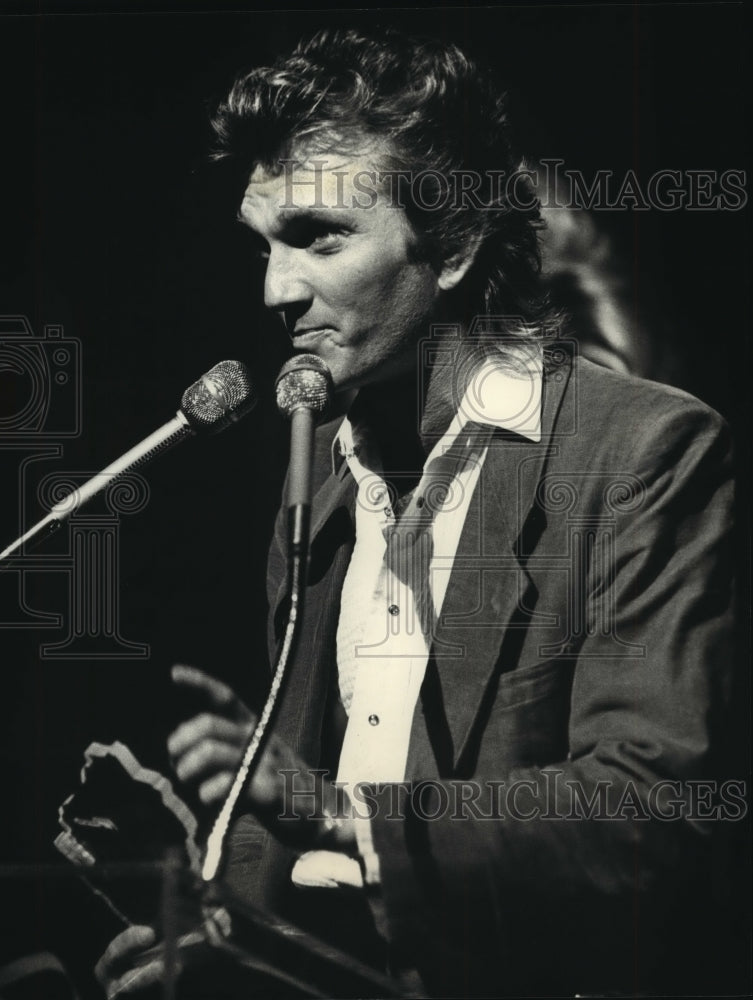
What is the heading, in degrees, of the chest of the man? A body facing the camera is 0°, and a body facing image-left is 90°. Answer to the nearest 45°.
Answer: approximately 45°
